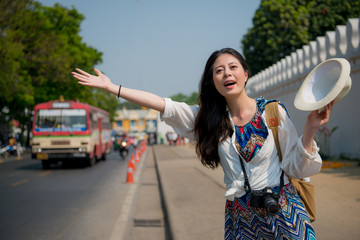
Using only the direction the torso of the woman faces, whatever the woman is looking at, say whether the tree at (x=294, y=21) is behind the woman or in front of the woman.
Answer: behind

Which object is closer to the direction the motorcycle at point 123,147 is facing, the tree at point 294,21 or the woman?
the woman

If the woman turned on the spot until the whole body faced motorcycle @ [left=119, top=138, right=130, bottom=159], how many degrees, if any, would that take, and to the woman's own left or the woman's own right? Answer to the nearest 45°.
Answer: approximately 180°

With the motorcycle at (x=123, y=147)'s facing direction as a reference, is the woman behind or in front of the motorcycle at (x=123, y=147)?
in front

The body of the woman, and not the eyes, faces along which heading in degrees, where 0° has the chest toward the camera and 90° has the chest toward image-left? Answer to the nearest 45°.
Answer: approximately 0°

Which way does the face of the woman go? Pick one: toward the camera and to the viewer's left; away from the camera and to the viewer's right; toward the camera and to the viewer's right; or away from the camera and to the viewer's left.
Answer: toward the camera and to the viewer's left

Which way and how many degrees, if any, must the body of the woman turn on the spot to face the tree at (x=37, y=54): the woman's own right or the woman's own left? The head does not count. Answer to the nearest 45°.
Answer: approximately 135° to the woman's own right

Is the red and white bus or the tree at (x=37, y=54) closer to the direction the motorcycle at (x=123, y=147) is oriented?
the red and white bus

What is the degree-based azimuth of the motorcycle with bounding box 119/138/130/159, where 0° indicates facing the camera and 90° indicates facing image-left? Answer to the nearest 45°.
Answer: approximately 0°

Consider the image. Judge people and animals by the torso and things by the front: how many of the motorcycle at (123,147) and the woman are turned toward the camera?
2
